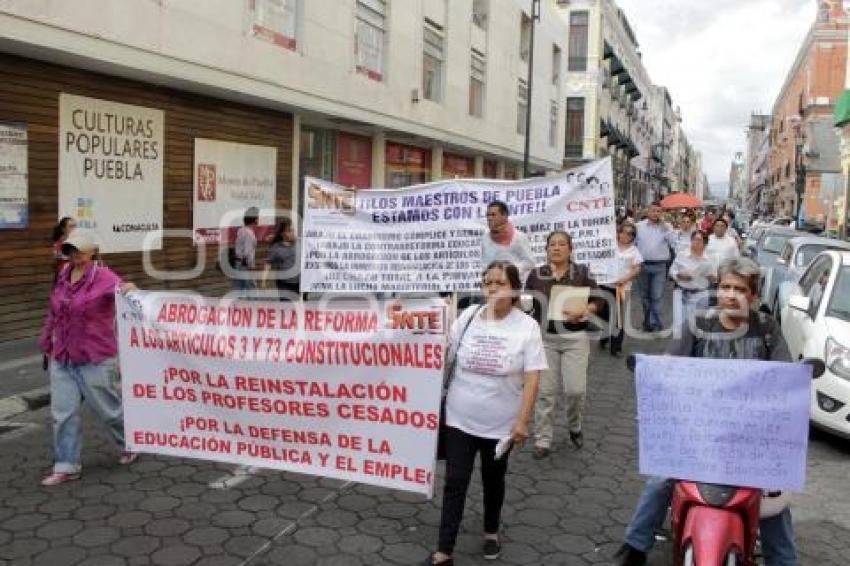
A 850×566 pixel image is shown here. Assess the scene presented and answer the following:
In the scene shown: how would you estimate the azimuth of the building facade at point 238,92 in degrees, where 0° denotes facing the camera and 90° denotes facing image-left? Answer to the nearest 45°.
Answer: approximately 315°

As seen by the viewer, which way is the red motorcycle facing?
toward the camera

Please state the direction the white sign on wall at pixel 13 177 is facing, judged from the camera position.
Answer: facing the viewer and to the right of the viewer

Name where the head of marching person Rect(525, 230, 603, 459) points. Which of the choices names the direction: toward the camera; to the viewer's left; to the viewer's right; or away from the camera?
toward the camera

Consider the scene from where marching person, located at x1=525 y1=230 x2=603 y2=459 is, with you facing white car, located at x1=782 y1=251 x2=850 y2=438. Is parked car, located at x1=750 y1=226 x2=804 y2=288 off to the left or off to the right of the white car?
left

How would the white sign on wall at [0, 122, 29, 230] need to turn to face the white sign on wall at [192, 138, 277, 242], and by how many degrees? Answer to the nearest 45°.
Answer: approximately 90° to its left

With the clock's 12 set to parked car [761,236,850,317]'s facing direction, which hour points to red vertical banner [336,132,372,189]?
The red vertical banner is roughly at 2 o'clock from the parked car.

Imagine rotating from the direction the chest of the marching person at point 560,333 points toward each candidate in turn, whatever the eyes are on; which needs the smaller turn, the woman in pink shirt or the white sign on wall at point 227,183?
the woman in pink shirt

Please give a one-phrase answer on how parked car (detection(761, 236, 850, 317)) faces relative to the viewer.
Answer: facing the viewer and to the left of the viewer

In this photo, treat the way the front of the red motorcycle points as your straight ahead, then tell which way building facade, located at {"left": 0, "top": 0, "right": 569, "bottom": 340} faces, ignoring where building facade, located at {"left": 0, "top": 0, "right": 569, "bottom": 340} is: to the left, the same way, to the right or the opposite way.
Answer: to the left

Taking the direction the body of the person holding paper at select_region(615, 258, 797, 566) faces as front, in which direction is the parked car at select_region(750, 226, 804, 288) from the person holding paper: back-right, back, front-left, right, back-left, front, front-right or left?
back

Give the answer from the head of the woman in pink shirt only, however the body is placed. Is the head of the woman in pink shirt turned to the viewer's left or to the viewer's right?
to the viewer's right

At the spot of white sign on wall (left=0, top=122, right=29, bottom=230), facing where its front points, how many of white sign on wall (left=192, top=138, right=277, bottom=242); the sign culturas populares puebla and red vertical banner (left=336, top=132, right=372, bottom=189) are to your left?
3

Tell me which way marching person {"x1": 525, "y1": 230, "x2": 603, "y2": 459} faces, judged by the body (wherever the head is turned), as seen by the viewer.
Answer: toward the camera
